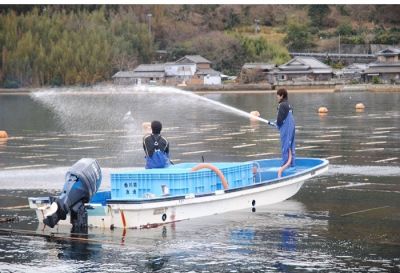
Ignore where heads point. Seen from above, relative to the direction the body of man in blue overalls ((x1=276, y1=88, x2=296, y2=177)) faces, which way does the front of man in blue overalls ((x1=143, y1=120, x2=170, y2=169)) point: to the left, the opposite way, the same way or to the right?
to the right

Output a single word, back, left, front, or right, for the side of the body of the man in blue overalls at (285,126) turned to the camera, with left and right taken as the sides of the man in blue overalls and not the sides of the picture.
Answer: left

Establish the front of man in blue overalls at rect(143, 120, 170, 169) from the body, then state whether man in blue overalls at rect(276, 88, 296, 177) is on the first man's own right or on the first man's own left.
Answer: on the first man's own right

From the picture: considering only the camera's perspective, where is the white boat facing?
facing away from the viewer and to the right of the viewer

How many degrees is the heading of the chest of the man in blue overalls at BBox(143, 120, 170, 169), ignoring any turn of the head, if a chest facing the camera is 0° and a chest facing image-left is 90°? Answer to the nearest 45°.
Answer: approximately 180°

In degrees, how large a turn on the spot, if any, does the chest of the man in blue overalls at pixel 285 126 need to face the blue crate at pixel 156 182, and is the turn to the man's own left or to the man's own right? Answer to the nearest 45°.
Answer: approximately 45° to the man's own left

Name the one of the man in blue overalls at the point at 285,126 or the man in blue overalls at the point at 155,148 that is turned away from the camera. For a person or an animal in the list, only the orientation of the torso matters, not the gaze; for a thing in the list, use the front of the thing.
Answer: the man in blue overalls at the point at 155,148

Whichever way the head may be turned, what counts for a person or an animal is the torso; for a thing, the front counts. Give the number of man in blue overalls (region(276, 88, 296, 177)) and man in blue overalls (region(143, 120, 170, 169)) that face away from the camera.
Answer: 1
